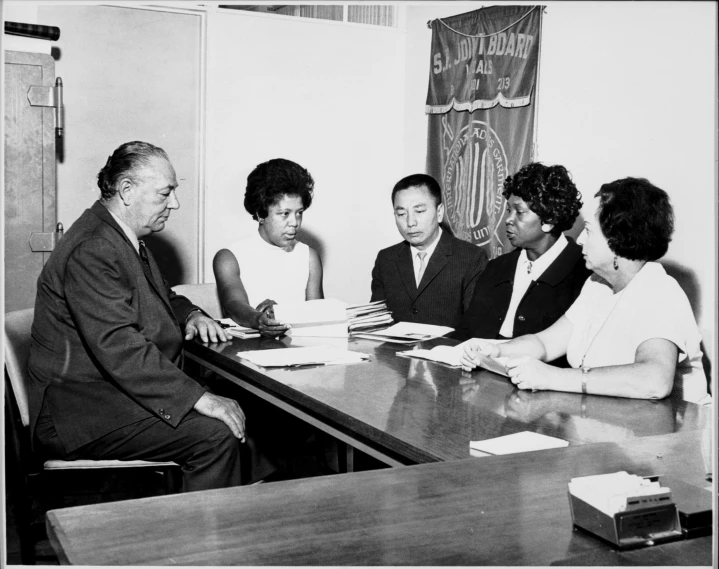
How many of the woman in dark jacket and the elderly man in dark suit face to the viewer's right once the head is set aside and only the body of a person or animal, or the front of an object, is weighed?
1

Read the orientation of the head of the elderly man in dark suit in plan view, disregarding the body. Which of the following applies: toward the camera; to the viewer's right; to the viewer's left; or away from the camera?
to the viewer's right

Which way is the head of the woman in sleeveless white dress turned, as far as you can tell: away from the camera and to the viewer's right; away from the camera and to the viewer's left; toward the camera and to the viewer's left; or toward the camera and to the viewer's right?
toward the camera and to the viewer's right

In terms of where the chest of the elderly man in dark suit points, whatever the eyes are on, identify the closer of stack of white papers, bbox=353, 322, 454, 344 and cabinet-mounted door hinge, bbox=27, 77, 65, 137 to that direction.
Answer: the stack of white papers

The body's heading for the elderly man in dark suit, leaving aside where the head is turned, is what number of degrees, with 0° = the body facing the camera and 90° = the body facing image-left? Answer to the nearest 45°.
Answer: approximately 270°

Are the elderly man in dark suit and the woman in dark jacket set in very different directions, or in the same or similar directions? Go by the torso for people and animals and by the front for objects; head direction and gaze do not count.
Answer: very different directions

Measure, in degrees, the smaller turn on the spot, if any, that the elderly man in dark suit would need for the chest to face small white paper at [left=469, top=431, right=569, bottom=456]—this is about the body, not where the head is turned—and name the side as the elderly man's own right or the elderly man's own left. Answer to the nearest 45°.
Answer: approximately 45° to the elderly man's own right

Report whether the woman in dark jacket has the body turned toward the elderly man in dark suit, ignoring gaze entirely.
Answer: yes
